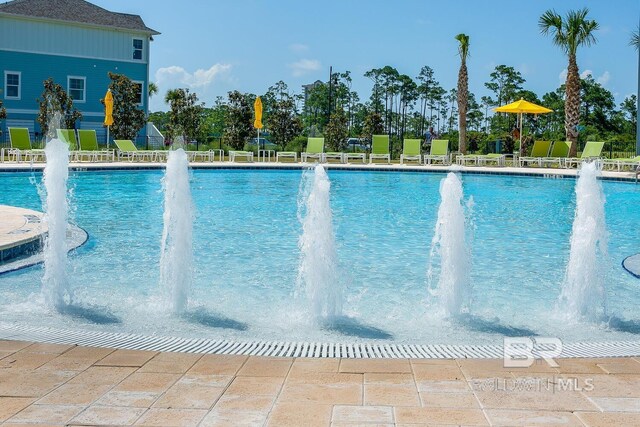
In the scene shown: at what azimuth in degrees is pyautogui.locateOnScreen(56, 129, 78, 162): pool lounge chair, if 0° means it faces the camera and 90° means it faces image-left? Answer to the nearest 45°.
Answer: approximately 315°

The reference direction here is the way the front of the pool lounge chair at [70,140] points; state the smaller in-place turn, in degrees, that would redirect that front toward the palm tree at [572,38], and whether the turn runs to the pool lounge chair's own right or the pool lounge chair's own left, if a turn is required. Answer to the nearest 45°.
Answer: approximately 45° to the pool lounge chair's own left

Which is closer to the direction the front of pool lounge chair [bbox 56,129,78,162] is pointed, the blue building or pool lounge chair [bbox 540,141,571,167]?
the pool lounge chair

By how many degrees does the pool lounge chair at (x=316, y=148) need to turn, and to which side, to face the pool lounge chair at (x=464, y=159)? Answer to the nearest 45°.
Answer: approximately 90° to its left

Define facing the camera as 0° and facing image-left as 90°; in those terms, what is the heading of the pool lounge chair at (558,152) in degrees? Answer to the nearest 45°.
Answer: approximately 45°

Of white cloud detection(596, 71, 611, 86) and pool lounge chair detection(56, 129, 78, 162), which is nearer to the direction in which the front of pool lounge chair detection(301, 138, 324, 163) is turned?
the pool lounge chair

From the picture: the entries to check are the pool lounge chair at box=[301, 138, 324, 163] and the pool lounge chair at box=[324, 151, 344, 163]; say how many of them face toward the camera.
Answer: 2

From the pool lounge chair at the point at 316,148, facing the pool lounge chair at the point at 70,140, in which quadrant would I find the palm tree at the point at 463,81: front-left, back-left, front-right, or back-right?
back-right

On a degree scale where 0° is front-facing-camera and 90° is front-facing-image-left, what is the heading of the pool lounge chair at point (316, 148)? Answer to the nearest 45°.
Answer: approximately 0°

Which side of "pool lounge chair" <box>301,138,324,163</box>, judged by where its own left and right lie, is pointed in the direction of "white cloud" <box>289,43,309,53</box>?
back
